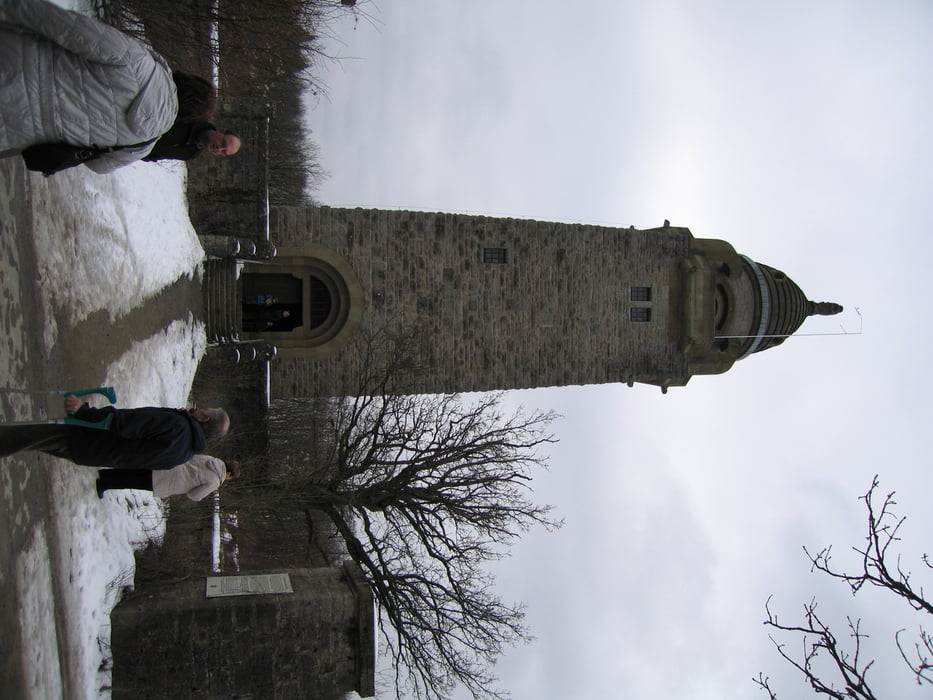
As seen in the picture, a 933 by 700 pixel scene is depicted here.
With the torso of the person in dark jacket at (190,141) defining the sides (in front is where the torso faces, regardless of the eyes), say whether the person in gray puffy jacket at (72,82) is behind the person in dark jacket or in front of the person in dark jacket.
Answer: in front

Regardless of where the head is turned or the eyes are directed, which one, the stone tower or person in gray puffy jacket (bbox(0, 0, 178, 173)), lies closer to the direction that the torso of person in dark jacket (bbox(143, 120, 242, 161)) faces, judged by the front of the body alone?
the person in gray puffy jacket

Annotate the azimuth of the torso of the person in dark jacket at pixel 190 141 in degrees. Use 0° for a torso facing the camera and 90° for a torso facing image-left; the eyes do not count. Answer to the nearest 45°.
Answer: approximately 0°

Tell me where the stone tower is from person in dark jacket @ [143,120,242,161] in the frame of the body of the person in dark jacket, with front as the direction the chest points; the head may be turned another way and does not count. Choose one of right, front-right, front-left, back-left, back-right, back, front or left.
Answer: back-left

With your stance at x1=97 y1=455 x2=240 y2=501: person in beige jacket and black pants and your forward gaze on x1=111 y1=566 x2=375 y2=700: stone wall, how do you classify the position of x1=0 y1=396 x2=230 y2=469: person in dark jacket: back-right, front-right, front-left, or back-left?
back-right
